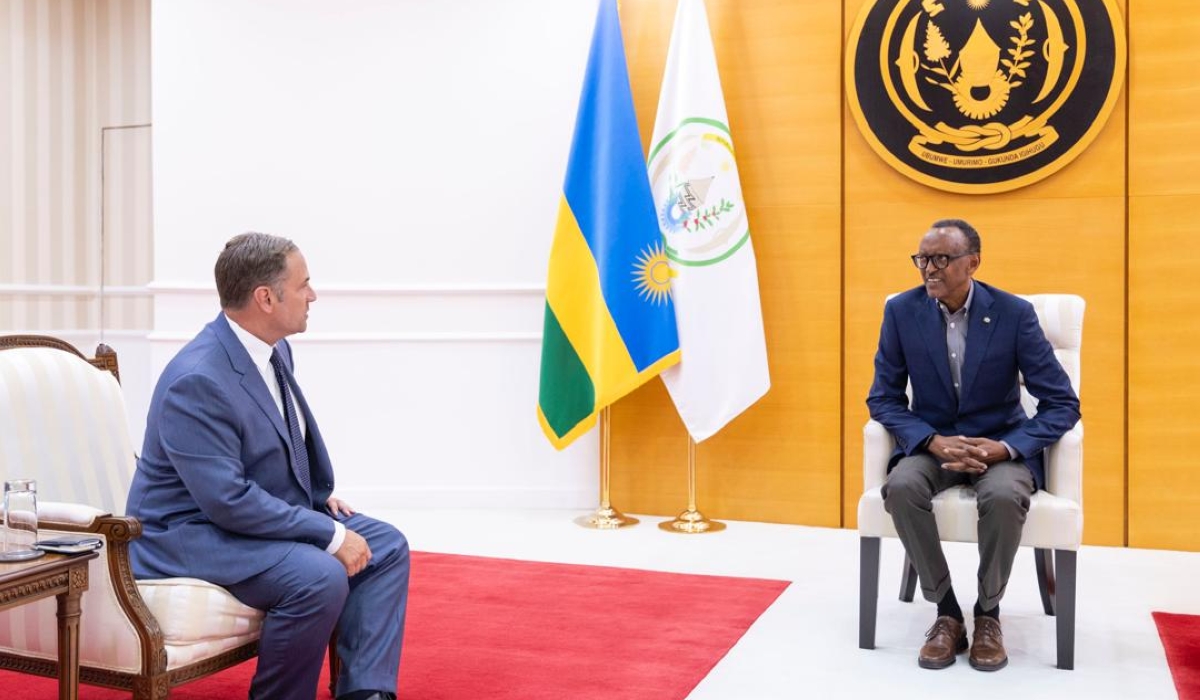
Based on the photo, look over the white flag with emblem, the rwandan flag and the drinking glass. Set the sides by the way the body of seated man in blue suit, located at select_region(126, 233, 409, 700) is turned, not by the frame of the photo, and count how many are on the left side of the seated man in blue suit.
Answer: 2

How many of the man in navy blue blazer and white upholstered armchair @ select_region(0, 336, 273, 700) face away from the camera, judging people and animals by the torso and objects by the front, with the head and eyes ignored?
0

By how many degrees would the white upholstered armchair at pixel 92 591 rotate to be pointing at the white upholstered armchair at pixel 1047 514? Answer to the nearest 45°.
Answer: approximately 45° to its left

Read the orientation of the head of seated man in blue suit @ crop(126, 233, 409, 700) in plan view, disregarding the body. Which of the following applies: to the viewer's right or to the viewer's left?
to the viewer's right

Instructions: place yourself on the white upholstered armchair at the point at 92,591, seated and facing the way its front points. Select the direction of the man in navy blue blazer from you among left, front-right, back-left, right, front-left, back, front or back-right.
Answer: front-left

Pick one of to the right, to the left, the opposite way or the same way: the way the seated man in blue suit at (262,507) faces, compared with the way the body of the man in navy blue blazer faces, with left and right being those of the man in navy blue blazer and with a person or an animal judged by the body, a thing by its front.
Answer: to the left

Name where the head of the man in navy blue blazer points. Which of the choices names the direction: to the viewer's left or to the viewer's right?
to the viewer's left

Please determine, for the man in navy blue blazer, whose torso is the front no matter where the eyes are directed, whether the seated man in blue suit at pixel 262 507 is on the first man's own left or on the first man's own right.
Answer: on the first man's own right

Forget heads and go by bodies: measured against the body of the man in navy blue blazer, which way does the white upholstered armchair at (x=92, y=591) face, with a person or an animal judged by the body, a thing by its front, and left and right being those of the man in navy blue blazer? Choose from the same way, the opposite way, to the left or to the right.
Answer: to the left

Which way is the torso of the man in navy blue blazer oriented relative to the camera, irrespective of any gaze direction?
toward the camera

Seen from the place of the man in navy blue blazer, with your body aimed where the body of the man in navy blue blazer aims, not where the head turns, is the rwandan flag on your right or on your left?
on your right

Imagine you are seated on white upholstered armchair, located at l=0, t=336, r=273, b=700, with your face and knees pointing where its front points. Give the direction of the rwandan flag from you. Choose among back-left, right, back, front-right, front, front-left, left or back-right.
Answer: left

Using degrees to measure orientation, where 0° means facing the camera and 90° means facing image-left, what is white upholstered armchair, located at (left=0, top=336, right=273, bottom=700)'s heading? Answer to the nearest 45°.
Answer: approximately 315°

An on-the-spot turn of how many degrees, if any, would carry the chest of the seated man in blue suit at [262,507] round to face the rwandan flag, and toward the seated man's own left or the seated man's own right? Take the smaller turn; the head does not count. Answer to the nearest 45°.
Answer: approximately 90° to the seated man's own left

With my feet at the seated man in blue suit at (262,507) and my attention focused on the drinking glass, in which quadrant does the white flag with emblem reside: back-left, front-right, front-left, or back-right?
back-right

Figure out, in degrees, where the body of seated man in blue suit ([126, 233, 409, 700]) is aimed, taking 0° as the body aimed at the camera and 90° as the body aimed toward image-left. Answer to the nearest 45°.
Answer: approximately 315°

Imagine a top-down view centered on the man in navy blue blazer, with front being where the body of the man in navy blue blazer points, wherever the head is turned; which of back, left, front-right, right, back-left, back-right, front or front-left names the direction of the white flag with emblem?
back-right
